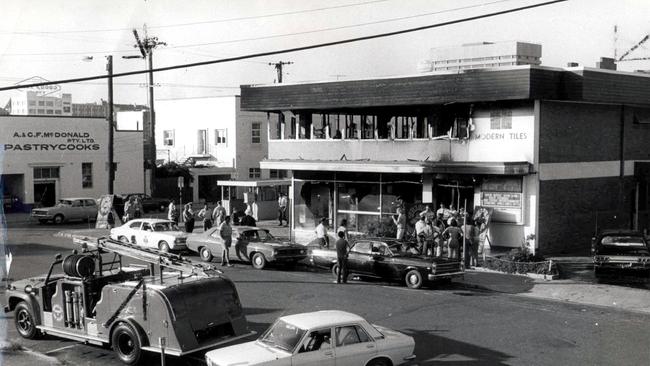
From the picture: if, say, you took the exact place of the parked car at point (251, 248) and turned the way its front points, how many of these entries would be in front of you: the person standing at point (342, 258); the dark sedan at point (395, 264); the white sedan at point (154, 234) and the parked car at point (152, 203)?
2

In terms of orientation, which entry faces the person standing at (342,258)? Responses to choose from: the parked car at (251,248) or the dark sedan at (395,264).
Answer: the parked car

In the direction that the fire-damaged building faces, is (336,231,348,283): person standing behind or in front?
in front

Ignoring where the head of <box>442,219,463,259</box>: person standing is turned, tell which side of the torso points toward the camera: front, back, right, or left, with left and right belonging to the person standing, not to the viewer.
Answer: back

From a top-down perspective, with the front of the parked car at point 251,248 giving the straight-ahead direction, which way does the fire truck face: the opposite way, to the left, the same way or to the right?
the opposite way

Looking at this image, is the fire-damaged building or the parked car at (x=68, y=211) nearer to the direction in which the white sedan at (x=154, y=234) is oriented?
the fire-damaged building
